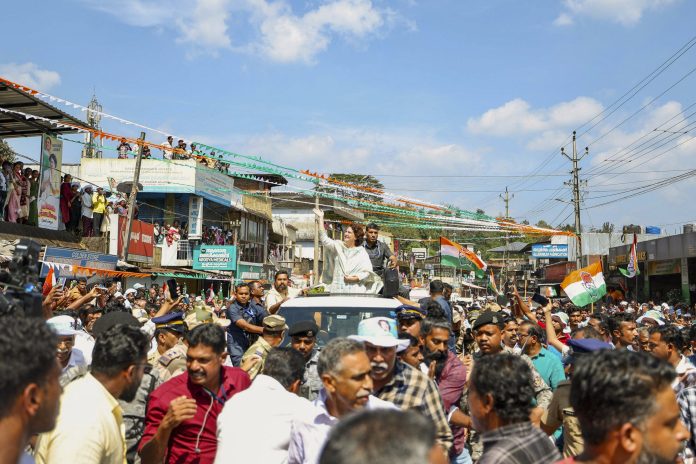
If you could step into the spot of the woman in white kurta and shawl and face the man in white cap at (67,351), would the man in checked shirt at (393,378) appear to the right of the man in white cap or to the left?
left

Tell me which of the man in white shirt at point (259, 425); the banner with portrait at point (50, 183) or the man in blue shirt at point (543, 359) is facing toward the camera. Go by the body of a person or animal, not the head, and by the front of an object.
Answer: the banner with portrait

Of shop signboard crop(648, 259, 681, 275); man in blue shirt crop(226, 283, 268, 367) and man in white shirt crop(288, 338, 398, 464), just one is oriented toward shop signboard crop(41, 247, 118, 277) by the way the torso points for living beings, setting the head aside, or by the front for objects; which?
shop signboard crop(648, 259, 681, 275)

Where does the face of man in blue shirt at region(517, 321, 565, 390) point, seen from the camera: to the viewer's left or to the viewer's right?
to the viewer's left

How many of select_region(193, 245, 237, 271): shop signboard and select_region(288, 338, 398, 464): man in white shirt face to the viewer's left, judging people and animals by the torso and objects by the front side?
0

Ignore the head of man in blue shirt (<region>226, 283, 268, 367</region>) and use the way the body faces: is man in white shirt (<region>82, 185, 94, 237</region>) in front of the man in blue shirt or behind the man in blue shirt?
behind

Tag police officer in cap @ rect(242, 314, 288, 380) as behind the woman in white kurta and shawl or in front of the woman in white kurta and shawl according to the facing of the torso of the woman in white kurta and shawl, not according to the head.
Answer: in front

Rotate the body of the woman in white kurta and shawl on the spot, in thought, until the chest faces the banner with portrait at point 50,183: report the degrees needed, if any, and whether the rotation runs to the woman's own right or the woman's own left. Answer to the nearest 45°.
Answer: approximately 90° to the woman's own right

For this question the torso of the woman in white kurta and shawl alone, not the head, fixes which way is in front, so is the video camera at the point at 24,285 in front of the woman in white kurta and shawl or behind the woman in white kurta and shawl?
in front

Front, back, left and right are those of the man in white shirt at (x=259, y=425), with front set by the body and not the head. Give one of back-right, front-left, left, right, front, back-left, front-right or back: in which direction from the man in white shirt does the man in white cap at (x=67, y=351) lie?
left

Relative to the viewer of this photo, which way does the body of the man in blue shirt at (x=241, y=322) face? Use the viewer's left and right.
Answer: facing the viewer and to the right of the viewer

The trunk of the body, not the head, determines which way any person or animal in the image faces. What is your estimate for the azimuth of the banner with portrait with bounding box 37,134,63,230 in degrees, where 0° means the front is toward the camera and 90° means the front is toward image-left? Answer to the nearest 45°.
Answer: approximately 0°

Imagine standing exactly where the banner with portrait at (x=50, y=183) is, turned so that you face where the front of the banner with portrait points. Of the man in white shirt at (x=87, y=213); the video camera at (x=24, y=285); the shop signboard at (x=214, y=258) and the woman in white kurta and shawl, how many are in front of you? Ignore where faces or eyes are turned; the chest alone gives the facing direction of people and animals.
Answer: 2
